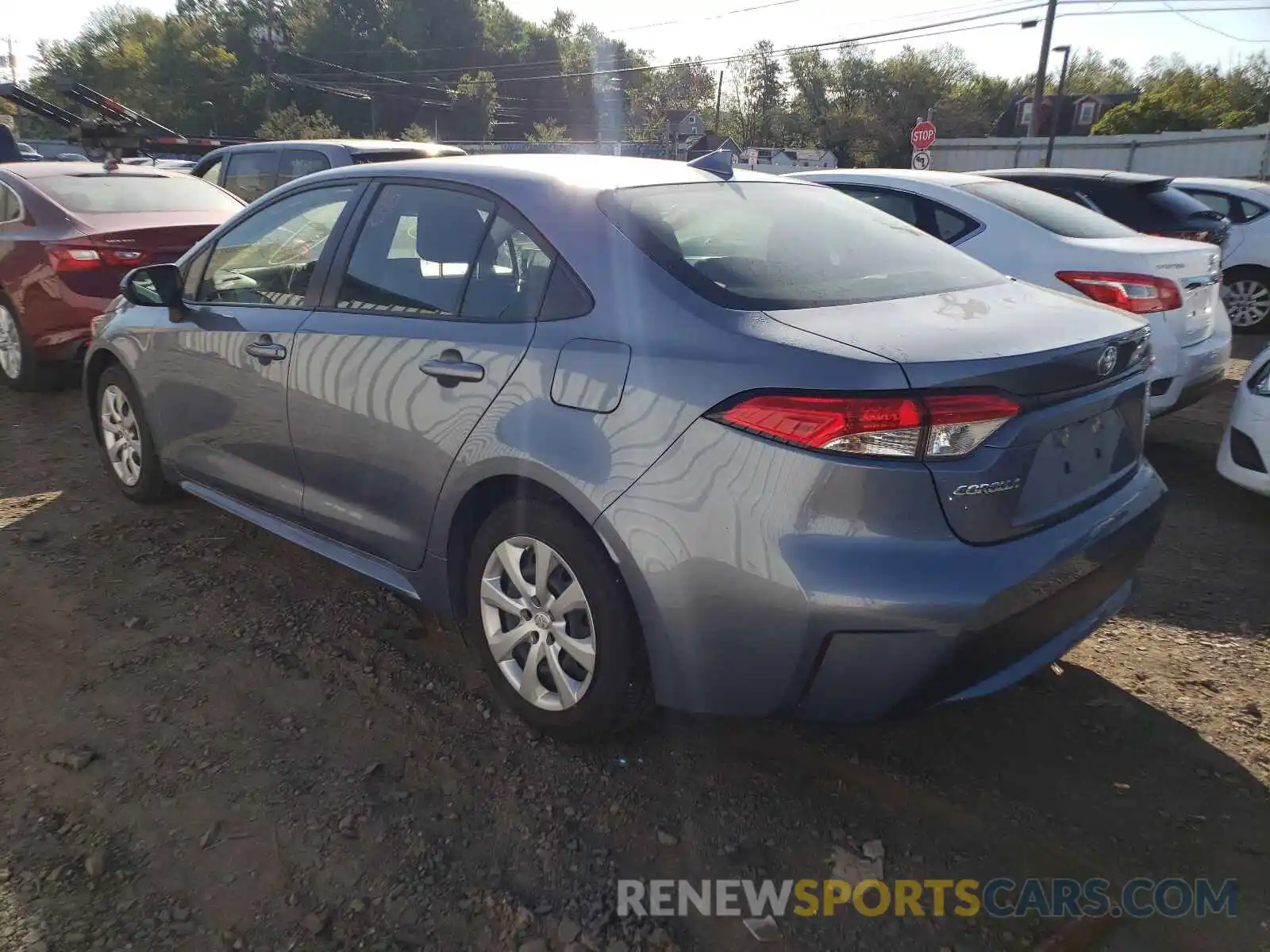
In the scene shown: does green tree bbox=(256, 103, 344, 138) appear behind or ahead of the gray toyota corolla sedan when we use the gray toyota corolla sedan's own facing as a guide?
ahead

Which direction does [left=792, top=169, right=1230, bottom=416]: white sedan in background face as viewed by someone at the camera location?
facing away from the viewer and to the left of the viewer

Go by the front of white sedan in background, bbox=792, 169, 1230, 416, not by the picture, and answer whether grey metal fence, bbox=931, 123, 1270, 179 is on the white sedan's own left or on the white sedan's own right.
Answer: on the white sedan's own right

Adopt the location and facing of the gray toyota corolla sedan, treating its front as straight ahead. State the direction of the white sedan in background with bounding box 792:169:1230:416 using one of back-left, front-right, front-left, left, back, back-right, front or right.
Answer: right

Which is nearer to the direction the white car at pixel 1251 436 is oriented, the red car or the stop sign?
the red car

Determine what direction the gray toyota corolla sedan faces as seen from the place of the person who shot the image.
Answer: facing away from the viewer and to the left of the viewer

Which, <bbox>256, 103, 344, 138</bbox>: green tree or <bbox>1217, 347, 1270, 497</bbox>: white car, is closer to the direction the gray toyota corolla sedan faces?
the green tree
